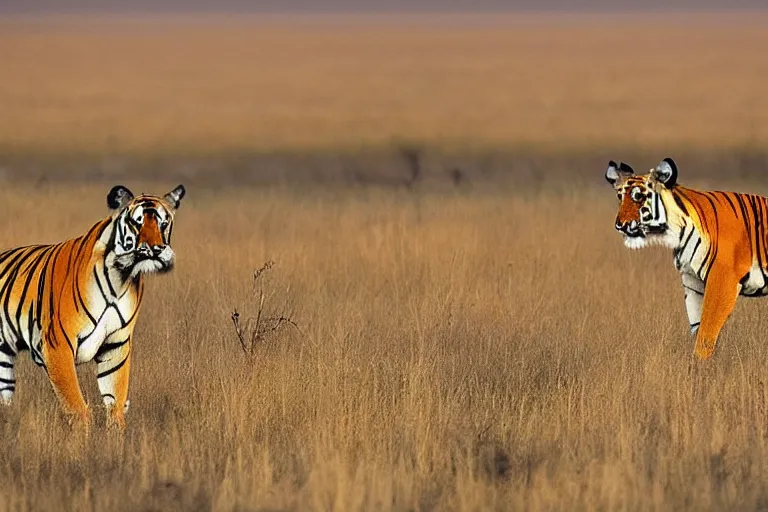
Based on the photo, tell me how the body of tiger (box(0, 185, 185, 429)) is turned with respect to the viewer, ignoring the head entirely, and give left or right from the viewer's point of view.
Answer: facing the viewer and to the right of the viewer

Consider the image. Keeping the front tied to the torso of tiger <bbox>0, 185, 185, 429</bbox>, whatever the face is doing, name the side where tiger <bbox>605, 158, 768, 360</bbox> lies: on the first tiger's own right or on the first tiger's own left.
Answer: on the first tiger's own left
